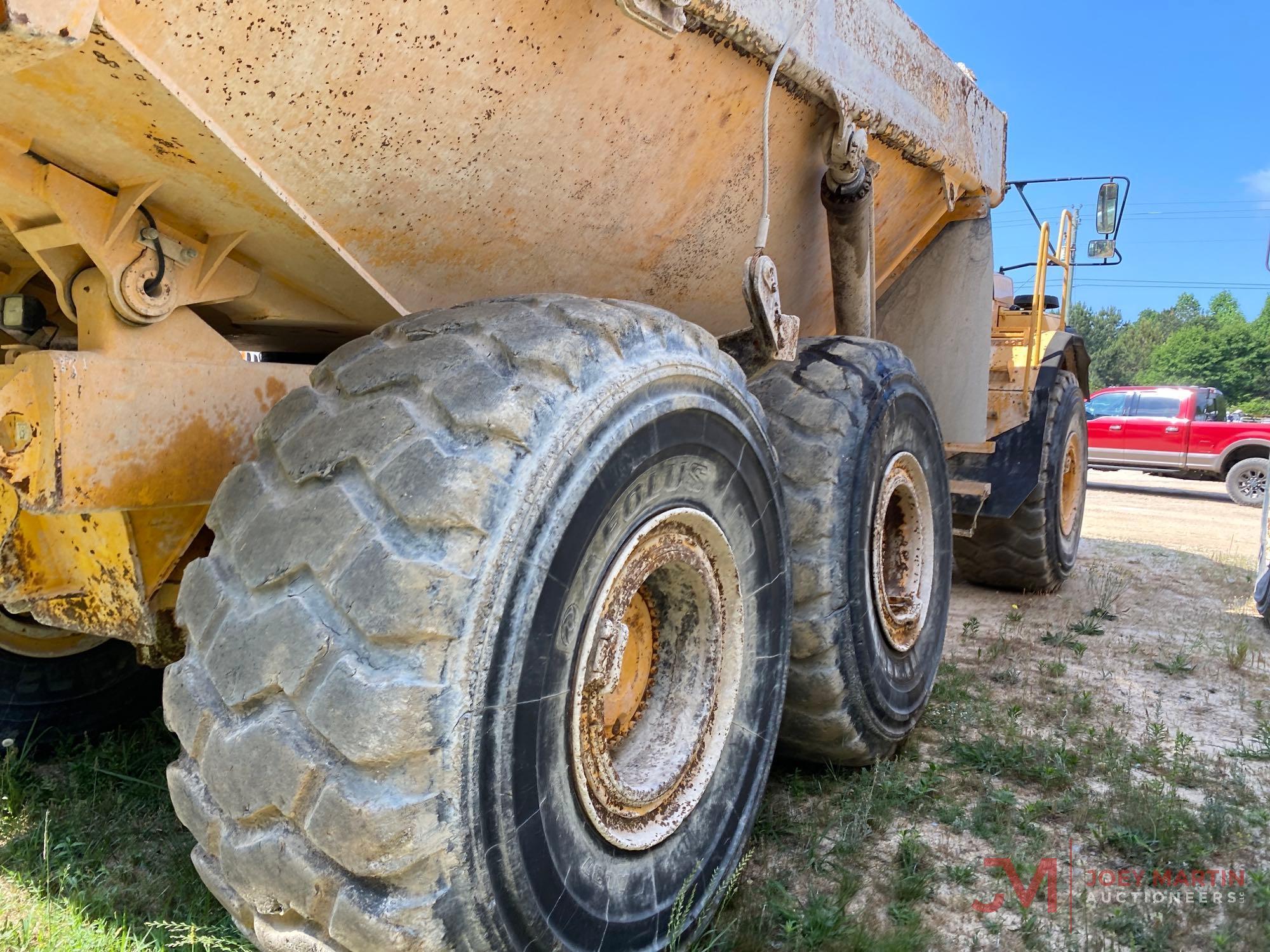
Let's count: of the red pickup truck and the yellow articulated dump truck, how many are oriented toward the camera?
0

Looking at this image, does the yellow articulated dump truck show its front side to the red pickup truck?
yes

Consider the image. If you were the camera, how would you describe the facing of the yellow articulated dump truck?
facing away from the viewer and to the right of the viewer
